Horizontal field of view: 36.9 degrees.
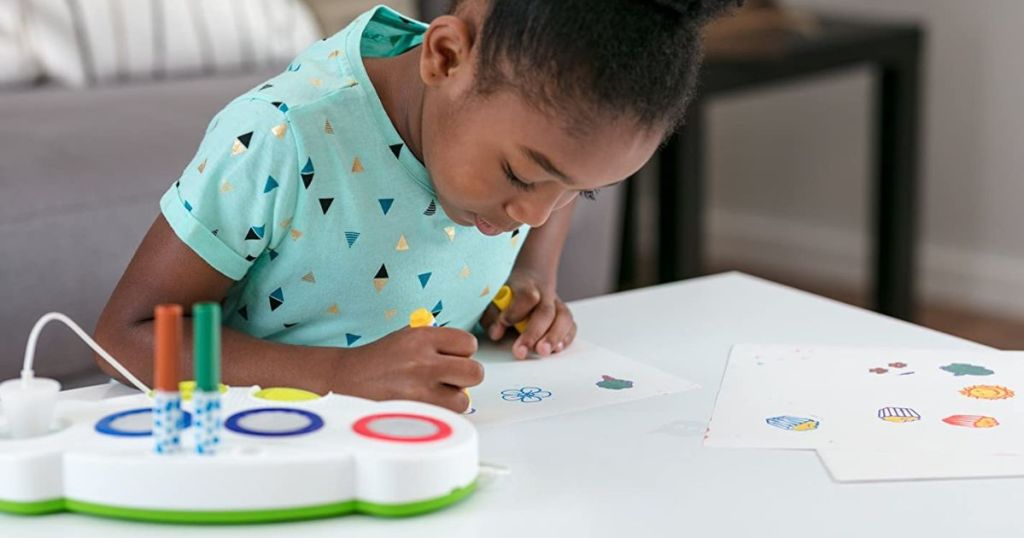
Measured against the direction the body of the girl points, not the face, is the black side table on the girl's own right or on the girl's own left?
on the girl's own left

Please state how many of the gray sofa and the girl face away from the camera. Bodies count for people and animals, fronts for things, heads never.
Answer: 0

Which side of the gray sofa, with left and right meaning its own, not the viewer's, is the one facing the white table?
front

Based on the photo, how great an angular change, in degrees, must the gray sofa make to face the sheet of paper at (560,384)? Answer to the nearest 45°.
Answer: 0° — it already faces it

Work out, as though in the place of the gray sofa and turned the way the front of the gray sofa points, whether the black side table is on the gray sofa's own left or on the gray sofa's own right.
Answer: on the gray sofa's own left

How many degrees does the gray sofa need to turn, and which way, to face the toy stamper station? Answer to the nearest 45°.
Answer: approximately 45° to its right

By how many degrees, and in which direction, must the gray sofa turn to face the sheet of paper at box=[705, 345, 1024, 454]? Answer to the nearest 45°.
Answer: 0° — it already faces it

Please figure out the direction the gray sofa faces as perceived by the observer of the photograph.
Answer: facing the viewer and to the right of the viewer
